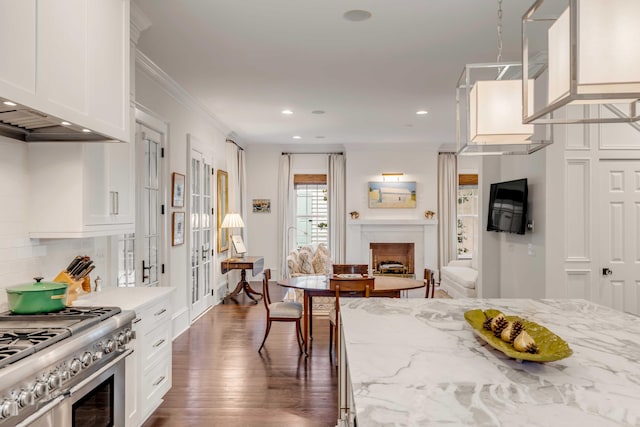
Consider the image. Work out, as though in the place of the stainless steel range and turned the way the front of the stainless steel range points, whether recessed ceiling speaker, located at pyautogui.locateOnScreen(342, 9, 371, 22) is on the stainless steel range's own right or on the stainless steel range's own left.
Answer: on the stainless steel range's own left

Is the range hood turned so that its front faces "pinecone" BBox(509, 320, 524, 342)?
yes

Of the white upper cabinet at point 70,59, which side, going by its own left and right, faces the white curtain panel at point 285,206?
left

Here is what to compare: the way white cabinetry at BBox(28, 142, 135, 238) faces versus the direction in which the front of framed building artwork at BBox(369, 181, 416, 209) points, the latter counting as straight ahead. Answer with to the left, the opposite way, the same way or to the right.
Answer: to the left

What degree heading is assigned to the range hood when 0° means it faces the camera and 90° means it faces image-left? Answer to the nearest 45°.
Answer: approximately 315°

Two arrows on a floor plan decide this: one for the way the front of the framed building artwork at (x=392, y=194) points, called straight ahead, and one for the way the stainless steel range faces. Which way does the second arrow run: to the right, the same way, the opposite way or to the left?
to the left

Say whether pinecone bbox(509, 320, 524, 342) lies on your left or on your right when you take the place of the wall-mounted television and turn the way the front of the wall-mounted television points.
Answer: on your left
